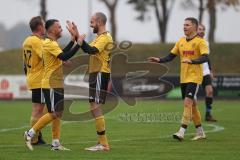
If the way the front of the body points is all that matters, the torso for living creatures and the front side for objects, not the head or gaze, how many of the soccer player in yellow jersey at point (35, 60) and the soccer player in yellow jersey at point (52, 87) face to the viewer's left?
0

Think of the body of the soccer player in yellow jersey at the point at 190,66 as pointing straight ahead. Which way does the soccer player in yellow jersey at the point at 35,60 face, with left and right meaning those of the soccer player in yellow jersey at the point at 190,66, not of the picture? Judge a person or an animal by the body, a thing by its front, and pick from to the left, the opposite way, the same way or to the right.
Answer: the opposite way

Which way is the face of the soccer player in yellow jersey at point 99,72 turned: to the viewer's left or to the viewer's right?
to the viewer's left

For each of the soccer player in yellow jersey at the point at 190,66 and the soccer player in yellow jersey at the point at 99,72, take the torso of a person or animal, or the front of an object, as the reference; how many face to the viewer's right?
0

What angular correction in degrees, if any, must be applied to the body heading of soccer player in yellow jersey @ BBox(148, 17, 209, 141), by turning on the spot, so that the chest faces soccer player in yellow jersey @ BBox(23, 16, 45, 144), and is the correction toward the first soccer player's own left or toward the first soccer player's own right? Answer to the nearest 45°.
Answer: approximately 45° to the first soccer player's own right

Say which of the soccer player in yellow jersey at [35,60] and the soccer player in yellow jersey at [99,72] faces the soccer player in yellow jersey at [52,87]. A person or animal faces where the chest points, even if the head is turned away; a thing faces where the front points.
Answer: the soccer player in yellow jersey at [99,72]

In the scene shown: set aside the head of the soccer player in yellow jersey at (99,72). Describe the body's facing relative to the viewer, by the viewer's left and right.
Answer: facing to the left of the viewer

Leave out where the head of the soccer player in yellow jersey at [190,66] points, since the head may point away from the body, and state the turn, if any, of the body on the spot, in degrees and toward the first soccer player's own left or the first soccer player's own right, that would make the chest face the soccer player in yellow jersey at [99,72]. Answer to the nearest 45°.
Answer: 0° — they already face them

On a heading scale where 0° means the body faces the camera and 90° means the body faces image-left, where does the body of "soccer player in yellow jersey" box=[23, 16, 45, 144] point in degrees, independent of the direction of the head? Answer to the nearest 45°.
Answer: approximately 225°

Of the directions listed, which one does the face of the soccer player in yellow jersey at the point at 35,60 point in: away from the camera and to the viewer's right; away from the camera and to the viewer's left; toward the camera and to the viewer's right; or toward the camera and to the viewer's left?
away from the camera and to the viewer's right

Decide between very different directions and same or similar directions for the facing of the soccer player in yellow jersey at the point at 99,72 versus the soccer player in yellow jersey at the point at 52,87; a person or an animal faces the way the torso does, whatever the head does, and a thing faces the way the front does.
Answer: very different directions

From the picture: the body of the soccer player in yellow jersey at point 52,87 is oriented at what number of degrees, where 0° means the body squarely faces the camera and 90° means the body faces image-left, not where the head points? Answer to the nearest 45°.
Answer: approximately 270°

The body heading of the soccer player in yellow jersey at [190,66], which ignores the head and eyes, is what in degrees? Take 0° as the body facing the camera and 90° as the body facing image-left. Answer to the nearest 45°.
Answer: approximately 45°

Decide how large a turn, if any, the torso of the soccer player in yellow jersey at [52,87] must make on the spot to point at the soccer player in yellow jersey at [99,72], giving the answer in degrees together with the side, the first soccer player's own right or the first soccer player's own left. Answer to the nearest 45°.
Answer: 0° — they already face them

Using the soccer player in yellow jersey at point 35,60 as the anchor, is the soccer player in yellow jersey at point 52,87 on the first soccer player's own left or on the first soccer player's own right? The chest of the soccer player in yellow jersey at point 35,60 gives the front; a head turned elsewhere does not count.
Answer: on the first soccer player's own right
